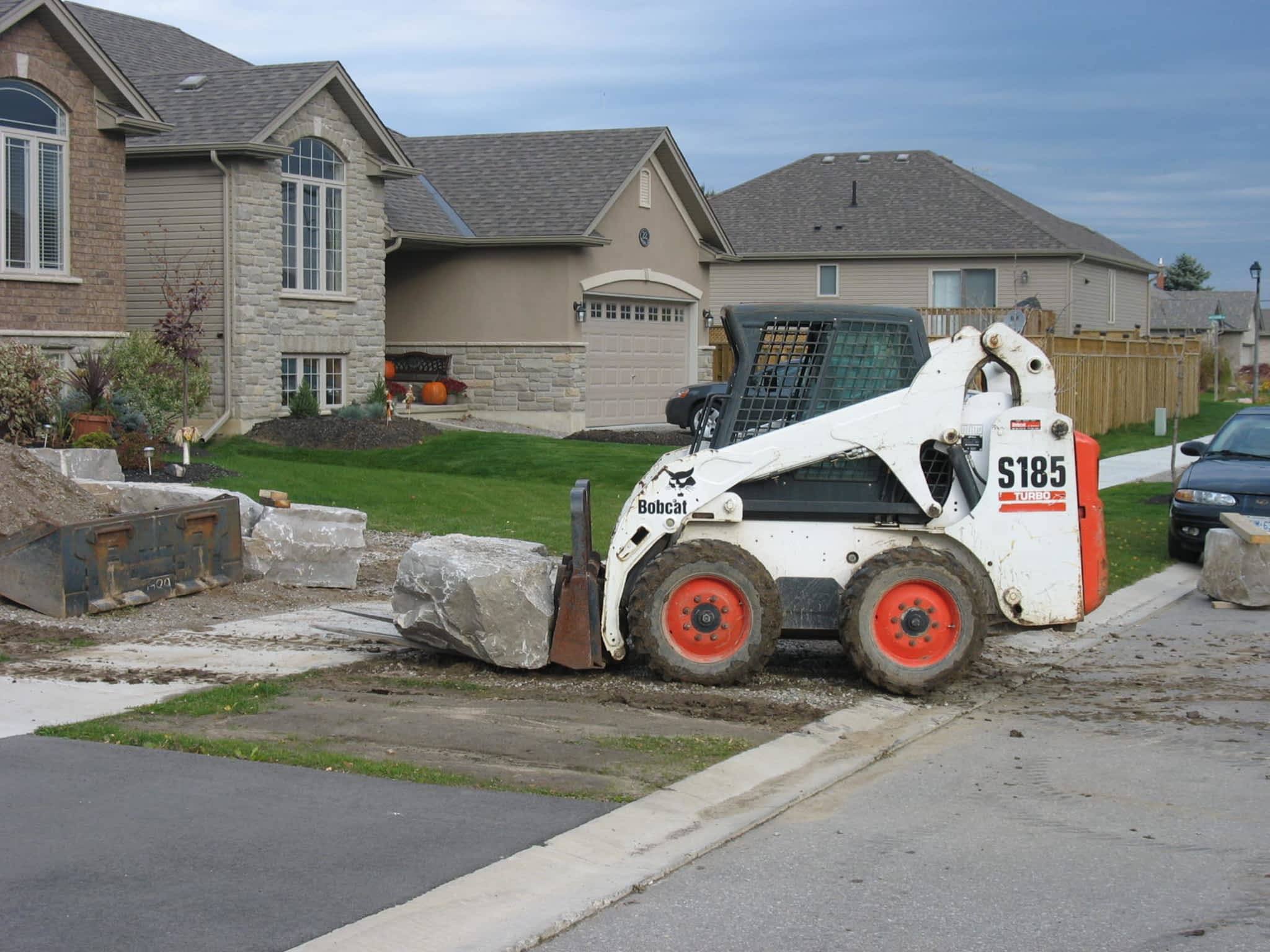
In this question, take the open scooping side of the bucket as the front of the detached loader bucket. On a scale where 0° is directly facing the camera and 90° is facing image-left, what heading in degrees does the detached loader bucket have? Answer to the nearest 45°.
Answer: approximately 135°

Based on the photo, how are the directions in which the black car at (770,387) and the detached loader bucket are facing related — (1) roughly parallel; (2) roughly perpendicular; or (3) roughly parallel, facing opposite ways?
roughly perpendicular

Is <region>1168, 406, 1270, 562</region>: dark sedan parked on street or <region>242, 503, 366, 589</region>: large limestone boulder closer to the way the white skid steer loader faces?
the large limestone boulder

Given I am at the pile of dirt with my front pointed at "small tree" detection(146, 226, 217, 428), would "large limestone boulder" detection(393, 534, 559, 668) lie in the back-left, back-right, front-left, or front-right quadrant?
back-right

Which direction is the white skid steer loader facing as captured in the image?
to the viewer's left

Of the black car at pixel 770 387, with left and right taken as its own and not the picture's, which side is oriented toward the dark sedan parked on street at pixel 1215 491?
back

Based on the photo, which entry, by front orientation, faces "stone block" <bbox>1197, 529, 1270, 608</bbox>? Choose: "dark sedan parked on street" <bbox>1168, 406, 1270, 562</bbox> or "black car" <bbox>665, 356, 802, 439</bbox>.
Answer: the dark sedan parked on street
